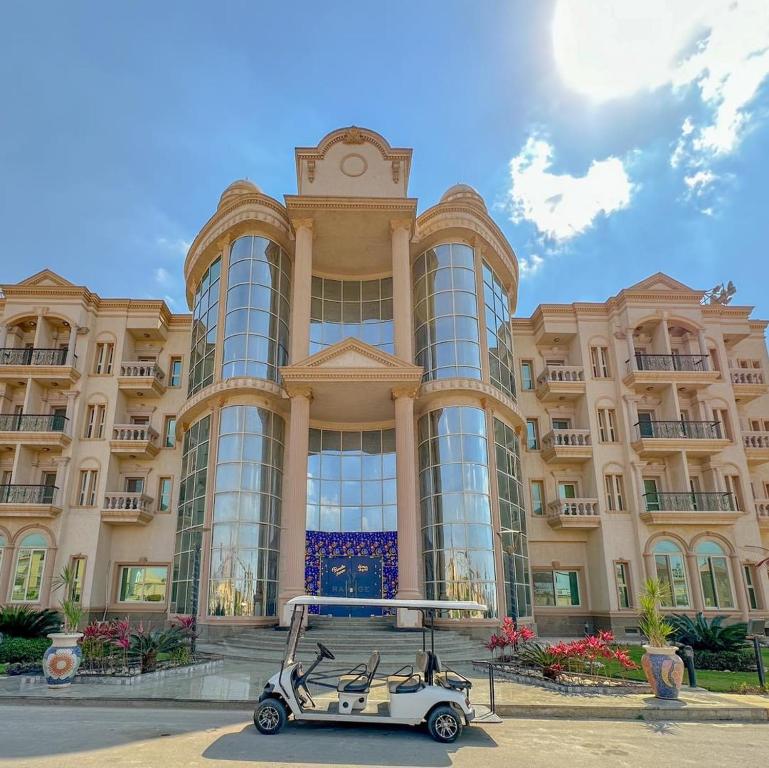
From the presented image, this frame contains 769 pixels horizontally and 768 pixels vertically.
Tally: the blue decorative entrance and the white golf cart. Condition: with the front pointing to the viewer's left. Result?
1

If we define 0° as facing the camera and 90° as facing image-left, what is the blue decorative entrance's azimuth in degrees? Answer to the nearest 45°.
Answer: approximately 0°

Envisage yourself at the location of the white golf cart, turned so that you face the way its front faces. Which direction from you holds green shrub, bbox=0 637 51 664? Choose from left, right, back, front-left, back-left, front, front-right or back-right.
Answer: front-right

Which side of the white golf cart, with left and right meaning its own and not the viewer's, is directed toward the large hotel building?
right

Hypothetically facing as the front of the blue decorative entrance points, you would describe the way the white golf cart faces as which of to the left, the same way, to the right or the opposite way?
to the right

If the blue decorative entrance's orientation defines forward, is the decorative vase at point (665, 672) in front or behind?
in front

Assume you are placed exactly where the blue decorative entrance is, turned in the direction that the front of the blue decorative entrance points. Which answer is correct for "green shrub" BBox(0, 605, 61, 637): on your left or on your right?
on your right

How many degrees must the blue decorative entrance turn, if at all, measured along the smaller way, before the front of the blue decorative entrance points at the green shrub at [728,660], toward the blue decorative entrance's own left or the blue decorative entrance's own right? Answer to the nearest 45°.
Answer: approximately 45° to the blue decorative entrance's own left

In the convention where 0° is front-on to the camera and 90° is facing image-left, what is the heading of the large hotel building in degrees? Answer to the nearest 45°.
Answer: approximately 0°

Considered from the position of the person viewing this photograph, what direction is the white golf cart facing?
facing to the left of the viewer
